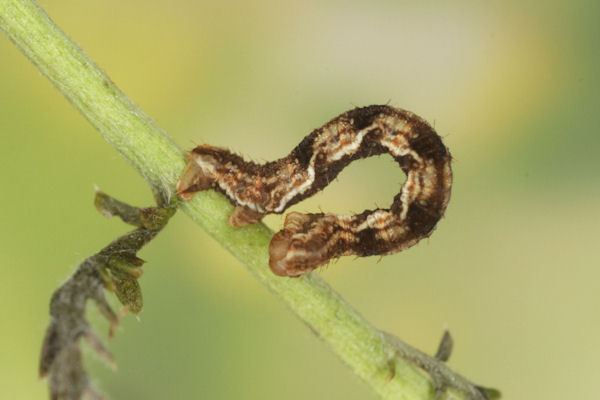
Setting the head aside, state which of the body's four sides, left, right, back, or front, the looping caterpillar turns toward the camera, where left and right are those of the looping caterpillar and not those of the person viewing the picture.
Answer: left
